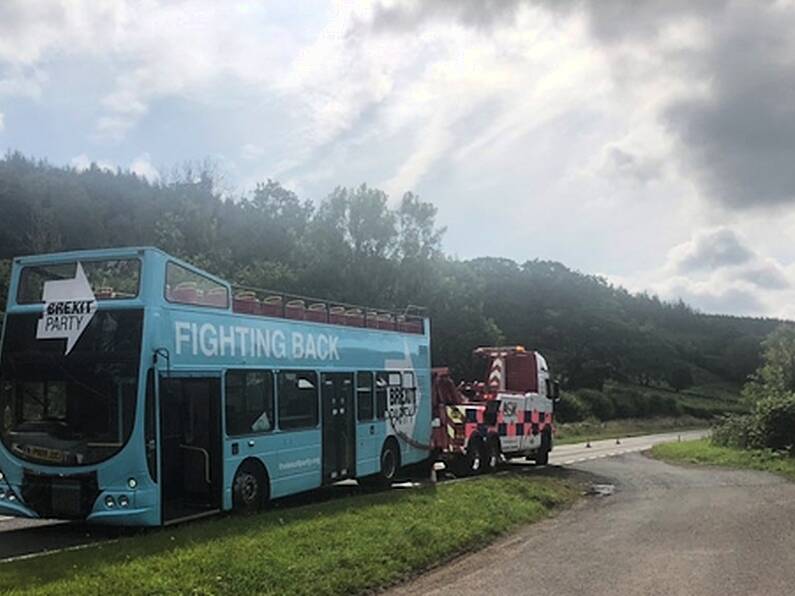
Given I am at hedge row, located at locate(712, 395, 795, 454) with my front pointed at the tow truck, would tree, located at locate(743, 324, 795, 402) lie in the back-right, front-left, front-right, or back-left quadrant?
back-right

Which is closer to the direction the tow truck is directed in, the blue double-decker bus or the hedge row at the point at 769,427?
the hedge row

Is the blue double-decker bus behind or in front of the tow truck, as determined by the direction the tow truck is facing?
behind

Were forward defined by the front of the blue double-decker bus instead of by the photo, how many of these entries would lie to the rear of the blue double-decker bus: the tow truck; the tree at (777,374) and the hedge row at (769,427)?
3

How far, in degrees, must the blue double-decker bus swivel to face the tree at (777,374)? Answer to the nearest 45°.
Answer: approximately 180°

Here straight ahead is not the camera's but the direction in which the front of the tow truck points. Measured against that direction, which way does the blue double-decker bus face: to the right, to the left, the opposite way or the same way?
the opposite way

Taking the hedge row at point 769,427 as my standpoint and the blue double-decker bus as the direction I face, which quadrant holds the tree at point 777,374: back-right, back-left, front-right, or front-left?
back-right

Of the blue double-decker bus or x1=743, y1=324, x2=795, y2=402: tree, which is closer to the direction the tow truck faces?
the tree

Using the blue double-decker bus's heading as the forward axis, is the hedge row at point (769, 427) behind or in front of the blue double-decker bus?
behind

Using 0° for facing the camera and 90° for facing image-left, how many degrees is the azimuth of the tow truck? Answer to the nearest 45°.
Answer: approximately 225°

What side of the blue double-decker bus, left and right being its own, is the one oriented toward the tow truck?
back

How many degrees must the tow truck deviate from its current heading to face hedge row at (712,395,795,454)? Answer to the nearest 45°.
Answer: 0° — it already faces it

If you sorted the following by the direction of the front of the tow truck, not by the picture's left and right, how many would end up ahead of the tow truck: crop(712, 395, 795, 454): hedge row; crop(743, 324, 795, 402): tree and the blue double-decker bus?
2
